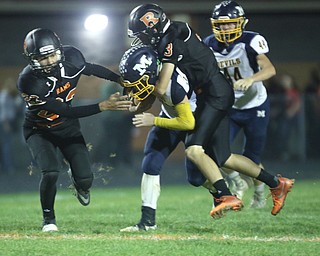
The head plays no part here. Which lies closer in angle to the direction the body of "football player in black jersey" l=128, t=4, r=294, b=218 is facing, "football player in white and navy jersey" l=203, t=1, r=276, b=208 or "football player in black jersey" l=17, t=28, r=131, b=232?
the football player in black jersey

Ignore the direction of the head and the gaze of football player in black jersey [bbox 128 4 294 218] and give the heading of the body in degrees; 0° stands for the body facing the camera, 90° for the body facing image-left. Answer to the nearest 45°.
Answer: approximately 90°

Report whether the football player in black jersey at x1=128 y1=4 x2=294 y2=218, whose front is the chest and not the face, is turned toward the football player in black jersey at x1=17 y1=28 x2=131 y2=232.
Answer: yes

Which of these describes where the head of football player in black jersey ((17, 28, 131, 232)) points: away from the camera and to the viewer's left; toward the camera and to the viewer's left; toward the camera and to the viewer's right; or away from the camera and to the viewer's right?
toward the camera and to the viewer's right

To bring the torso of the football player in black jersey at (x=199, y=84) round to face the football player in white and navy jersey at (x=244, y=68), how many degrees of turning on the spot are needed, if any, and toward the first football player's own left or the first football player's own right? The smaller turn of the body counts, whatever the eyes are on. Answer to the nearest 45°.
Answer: approximately 90° to the first football player's own right
